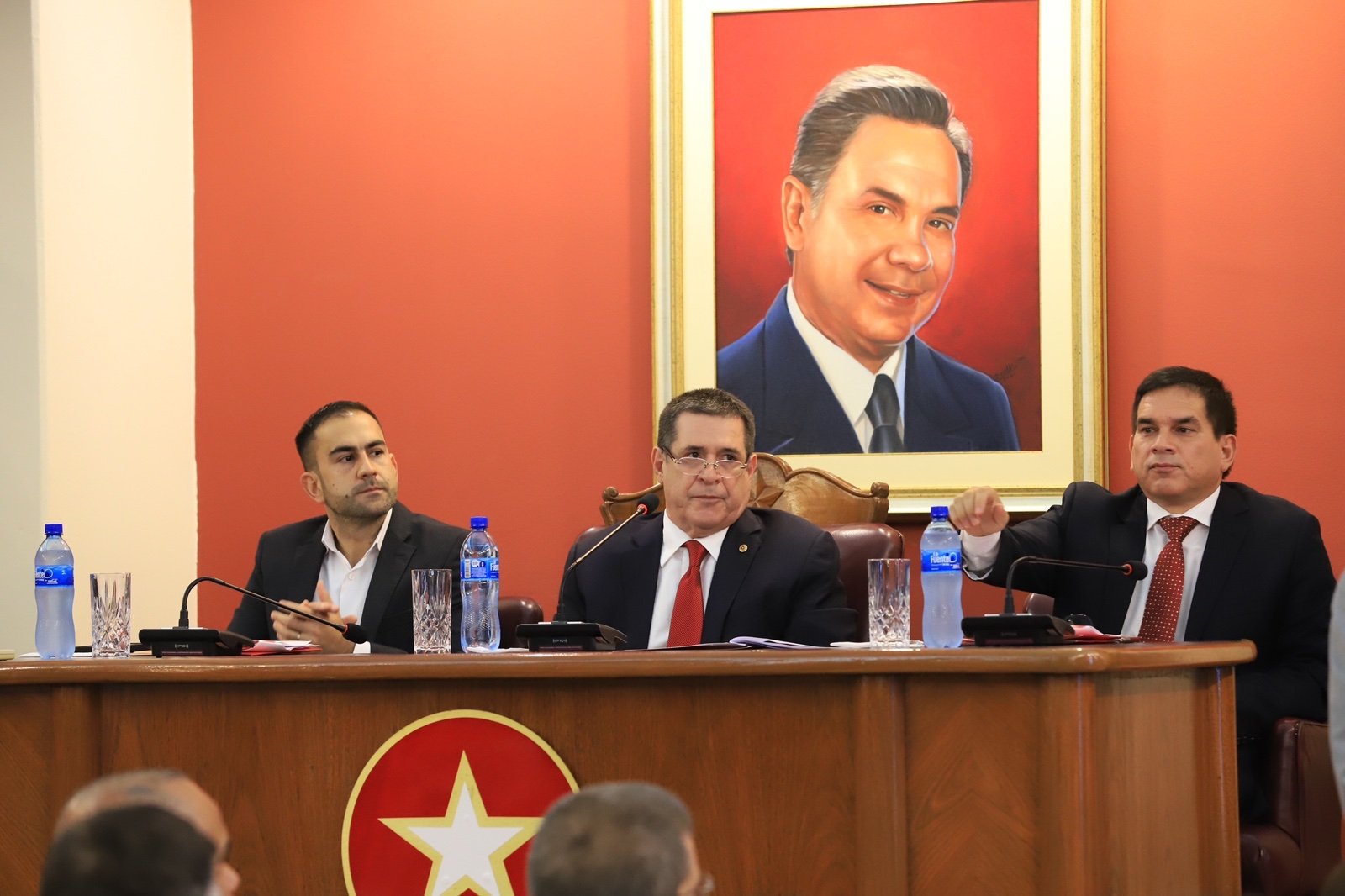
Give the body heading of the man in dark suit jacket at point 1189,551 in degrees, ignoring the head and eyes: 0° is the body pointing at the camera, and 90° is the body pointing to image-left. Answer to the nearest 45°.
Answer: approximately 45°

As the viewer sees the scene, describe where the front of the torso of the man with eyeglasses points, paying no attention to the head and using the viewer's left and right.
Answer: facing the viewer

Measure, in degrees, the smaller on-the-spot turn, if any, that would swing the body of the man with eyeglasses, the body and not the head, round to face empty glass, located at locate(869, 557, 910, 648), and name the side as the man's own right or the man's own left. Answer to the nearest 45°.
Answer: approximately 45° to the man's own left

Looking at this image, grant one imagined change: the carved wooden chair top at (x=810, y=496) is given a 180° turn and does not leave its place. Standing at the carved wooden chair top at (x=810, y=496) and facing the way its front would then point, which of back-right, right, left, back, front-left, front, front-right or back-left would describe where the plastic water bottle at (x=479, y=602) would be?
back-left

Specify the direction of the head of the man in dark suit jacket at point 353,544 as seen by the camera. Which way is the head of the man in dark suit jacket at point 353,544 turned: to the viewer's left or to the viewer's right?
to the viewer's right

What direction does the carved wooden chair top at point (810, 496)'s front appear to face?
toward the camera

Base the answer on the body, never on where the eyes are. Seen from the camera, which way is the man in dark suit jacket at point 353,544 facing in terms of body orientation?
toward the camera

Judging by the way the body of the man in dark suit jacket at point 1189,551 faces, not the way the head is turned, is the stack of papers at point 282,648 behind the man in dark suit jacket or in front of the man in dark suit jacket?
in front

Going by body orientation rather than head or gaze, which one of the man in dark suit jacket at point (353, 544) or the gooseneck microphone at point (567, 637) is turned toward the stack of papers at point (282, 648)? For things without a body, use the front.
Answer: the man in dark suit jacket

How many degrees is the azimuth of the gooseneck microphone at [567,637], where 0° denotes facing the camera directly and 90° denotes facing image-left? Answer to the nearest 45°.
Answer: approximately 225°

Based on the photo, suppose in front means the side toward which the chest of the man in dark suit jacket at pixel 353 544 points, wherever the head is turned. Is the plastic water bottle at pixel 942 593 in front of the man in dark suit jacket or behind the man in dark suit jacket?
in front
